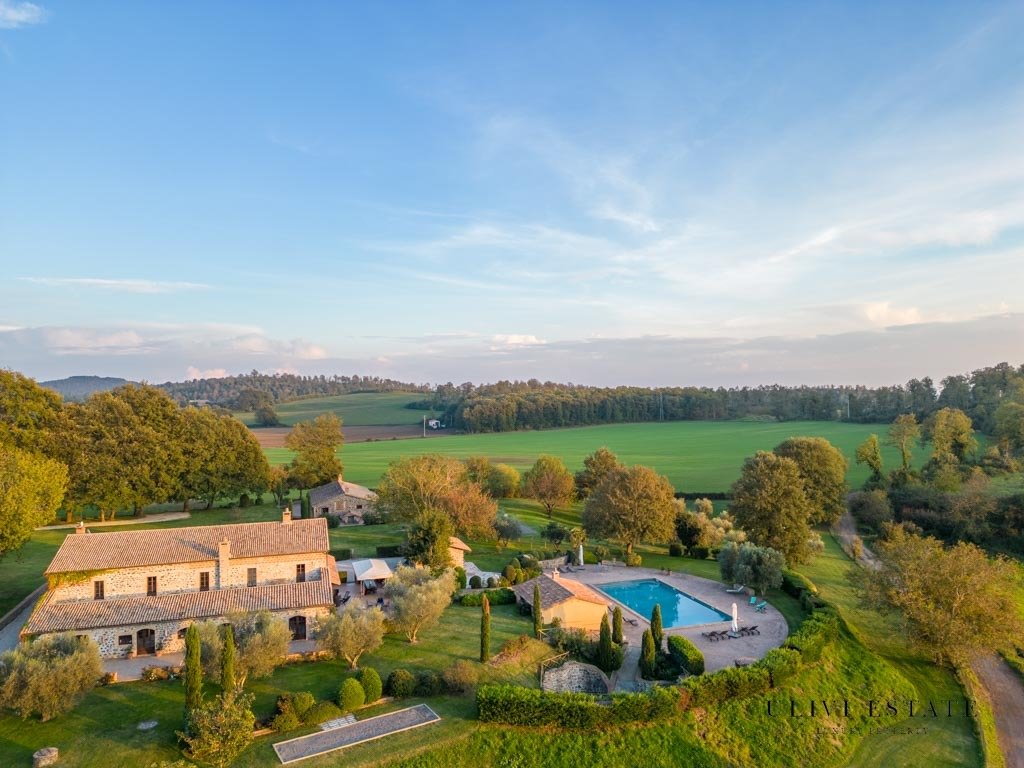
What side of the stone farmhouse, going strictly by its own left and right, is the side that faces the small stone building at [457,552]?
left

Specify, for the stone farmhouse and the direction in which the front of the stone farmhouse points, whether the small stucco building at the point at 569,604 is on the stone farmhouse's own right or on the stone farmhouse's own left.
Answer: on the stone farmhouse's own left

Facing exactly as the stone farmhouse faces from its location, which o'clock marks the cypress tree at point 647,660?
The cypress tree is roughly at 10 o'clock from the stone farmhouse.

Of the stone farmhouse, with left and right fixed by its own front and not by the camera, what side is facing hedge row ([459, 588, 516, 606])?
left

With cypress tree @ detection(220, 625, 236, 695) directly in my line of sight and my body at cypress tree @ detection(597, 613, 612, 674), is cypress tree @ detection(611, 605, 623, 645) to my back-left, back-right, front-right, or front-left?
back-right

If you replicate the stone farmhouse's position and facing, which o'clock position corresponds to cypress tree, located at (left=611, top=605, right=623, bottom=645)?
The cypress tree is roughly at 10 o'clock from the stone farmhouse.

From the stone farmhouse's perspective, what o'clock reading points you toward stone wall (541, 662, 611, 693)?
The stone wall is roughly at 10 o'clock from the stone farmhouse.

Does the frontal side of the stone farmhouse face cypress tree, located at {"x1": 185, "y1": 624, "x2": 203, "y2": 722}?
yes

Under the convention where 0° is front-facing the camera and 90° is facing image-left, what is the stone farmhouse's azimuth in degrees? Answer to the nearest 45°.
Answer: approximately 0°

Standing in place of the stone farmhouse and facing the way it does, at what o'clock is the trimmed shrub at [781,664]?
The trimmed shrub is roughly at 10 o'clock from the stone farmhouse.
